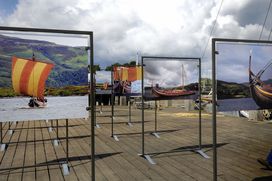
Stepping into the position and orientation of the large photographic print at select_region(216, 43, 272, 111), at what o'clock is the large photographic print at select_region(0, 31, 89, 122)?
the large photographic print at select_region(0, 31, 89, 122) is roughly at 2 o'clock from the large photographic print at select_region(216, 43, 272, 111).

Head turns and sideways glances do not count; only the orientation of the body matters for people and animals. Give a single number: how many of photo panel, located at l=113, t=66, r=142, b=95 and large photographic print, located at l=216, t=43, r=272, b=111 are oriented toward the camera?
2

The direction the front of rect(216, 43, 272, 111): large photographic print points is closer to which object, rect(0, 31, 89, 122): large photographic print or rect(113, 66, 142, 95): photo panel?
the large photographic print

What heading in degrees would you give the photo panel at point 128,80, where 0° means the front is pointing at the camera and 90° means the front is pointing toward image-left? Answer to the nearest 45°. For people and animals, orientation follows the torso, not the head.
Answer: approximately 0°
